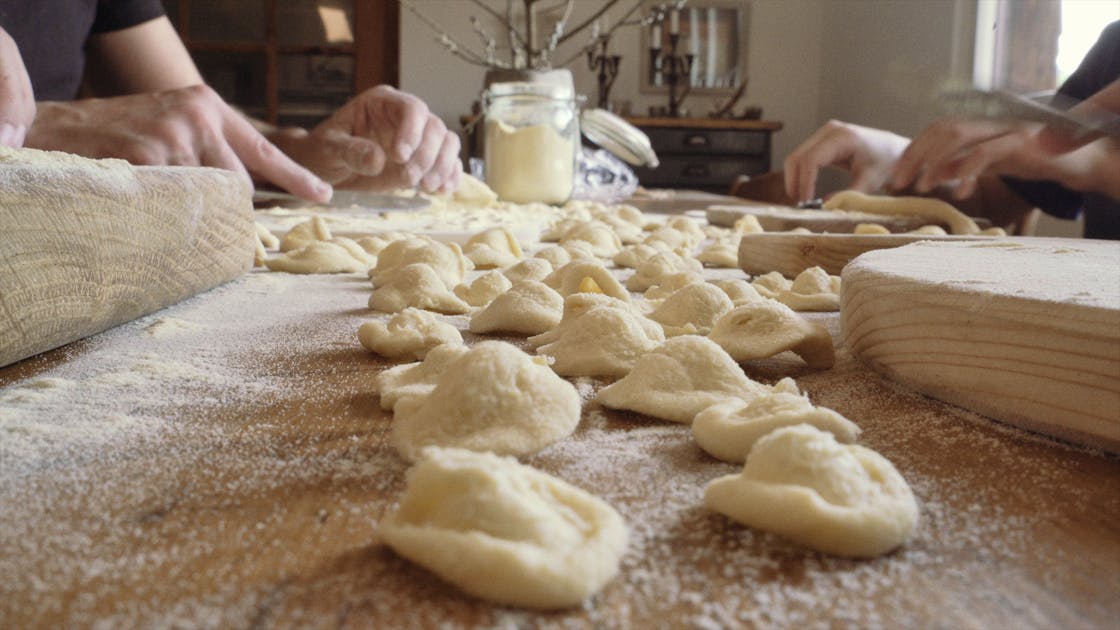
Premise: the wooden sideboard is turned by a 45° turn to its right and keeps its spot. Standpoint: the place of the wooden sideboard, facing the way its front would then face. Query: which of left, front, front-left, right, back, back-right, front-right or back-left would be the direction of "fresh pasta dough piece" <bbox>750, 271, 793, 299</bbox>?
front-left

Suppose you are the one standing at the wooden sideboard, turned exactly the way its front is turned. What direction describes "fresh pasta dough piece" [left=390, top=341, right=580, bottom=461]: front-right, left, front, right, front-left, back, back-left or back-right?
front

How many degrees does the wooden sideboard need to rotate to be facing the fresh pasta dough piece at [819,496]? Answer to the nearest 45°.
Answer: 0° — it already faces it

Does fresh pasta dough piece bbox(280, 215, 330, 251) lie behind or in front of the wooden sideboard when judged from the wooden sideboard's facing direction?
in front

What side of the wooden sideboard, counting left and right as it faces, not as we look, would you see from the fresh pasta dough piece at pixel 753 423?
front

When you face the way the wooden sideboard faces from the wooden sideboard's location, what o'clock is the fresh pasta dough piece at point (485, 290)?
The fresh pasta dough piece is roughly at 12 o'clock from the wooden sideboard.

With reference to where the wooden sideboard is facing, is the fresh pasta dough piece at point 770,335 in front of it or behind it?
in front

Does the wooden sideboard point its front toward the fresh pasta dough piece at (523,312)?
yes

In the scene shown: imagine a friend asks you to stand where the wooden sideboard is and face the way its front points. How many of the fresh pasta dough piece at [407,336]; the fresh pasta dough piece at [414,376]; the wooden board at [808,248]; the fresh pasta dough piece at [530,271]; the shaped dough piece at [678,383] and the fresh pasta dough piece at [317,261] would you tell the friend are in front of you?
6

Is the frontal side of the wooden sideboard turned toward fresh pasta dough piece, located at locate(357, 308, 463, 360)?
yes

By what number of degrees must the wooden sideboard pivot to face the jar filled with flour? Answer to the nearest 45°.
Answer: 0° — it already faces it

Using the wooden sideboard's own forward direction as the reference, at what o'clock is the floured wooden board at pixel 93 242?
The floured wooden board is roughly at 12 o'clock from the wooden sideboard.

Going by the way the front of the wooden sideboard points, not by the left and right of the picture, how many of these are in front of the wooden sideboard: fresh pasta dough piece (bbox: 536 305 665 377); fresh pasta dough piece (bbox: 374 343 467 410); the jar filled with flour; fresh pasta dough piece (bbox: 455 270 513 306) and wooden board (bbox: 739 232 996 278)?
5

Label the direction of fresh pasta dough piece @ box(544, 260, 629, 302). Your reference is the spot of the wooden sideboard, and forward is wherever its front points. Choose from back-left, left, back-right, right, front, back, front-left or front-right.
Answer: front

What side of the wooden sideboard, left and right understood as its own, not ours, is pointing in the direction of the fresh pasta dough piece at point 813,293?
front

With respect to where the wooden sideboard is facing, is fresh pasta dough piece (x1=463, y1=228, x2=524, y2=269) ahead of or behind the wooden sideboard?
ahead

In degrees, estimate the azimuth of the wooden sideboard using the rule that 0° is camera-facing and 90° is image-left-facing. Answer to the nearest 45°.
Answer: approximately 0°

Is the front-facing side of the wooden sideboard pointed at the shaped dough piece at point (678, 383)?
yes

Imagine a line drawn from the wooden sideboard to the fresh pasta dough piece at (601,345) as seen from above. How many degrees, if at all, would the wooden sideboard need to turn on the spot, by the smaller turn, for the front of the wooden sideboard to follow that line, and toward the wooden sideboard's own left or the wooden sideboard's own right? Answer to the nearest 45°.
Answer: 0° — it already faces it

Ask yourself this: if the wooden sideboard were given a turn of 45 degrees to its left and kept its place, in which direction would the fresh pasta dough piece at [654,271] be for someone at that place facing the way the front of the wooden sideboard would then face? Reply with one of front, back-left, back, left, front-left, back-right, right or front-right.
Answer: front-right
